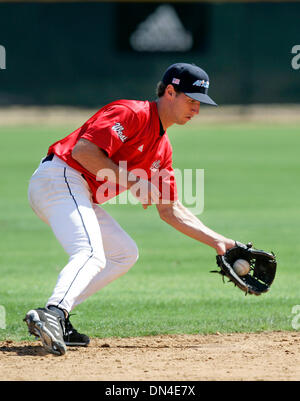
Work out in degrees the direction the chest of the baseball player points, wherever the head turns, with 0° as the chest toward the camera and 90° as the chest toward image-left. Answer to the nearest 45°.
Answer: approximately 270°
